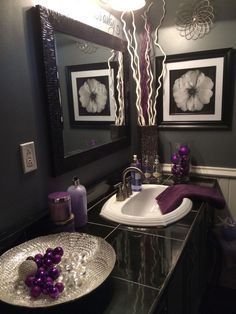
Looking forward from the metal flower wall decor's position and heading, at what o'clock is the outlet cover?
The outlet cover is roughly at 1 o'clock from the metal flower wall decor.

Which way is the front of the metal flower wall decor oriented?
toward the camera

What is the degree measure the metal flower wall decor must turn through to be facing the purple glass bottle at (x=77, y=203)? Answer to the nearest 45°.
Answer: approximately 45° to its right

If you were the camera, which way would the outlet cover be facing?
facing the viewer and to the right of the viewer

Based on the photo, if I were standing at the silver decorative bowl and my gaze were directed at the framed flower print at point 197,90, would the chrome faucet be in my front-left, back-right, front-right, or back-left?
front-left

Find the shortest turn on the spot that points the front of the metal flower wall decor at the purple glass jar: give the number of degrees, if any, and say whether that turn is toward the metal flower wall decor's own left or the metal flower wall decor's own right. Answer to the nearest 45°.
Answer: approximately 45° to the metal flower wall decor's own right

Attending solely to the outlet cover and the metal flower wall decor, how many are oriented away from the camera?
0

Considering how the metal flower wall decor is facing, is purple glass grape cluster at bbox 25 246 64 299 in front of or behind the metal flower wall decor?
in front

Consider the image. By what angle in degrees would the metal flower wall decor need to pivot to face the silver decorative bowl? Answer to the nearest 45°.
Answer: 0° — it already faces it

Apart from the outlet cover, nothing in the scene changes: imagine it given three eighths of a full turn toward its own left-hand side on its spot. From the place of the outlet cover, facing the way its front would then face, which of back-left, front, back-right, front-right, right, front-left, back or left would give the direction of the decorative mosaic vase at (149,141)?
front-right
